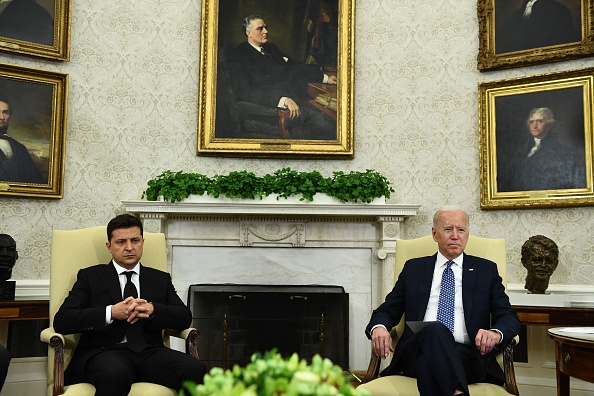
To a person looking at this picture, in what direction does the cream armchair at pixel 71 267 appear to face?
facing the viewer

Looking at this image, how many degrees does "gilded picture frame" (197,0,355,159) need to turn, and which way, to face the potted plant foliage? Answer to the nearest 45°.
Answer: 0° — it already faces it

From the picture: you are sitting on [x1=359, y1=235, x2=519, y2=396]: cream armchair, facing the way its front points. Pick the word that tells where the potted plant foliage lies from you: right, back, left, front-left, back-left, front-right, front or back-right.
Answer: front

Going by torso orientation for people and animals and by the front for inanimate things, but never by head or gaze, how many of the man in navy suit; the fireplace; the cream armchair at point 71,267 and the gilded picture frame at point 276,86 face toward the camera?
4

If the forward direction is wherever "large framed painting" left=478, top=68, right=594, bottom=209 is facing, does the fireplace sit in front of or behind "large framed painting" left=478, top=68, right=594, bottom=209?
in front

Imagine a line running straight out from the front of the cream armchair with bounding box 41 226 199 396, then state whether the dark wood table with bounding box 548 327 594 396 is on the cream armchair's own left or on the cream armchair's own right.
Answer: on the cream armchair's own left

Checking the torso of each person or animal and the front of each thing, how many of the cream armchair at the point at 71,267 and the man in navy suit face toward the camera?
2

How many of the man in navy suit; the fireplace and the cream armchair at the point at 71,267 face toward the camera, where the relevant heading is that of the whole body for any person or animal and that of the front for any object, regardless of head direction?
3

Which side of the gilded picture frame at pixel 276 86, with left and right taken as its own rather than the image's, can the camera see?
front

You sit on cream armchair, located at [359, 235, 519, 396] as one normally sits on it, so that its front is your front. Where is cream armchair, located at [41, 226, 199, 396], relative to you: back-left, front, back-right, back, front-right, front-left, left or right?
right
